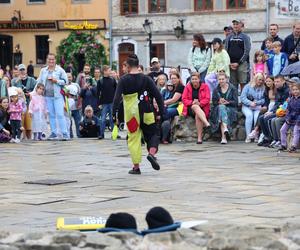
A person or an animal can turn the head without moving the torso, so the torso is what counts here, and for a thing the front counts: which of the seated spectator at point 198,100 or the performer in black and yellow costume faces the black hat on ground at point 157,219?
the seated spectator

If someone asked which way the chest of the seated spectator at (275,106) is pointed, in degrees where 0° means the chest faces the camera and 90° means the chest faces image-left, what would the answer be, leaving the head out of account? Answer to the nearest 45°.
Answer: approximately 45°

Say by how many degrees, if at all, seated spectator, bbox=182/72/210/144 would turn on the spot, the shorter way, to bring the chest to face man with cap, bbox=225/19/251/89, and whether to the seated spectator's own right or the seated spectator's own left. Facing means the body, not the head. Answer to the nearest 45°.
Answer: approximately 135° to the seated spectator's own left

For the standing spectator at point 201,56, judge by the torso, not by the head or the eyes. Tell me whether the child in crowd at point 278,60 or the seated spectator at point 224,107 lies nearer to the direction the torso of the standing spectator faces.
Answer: the seated spectator

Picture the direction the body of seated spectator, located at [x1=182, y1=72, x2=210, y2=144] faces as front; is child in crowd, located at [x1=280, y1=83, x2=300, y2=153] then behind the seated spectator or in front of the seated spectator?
in front

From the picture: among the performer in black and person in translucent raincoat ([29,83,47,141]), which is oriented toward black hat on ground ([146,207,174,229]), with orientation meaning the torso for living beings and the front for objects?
the child in crowd

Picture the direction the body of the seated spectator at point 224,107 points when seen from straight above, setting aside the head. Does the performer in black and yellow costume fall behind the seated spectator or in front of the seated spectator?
in front

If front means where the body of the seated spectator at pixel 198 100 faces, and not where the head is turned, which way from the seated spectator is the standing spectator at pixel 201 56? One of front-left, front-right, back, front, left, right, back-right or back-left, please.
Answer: back

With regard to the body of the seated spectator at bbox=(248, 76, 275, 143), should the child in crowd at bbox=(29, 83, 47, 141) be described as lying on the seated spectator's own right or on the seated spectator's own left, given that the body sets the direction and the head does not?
on the seated spectator's own right

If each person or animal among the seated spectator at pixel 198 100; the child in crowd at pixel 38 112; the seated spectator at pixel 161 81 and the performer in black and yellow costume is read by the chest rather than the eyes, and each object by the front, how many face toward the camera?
3

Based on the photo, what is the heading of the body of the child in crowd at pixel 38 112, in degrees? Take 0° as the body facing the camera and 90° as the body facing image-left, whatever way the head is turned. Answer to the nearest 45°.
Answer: approximately 0°

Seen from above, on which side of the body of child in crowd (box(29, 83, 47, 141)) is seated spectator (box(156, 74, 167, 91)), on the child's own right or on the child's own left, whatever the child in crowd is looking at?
on the child's own left
